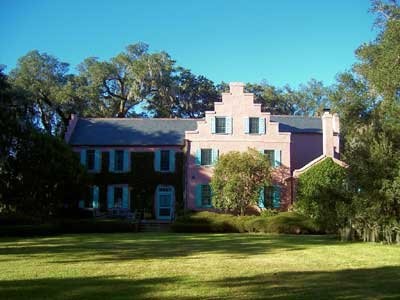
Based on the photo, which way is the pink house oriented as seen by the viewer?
toward the camera

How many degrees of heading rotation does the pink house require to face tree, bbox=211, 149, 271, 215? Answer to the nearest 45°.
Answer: approximately 45° to its left

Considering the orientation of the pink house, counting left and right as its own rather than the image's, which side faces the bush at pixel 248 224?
front
